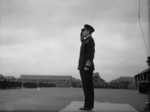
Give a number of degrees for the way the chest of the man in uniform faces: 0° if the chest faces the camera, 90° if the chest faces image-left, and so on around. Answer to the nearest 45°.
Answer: approximately 90°
